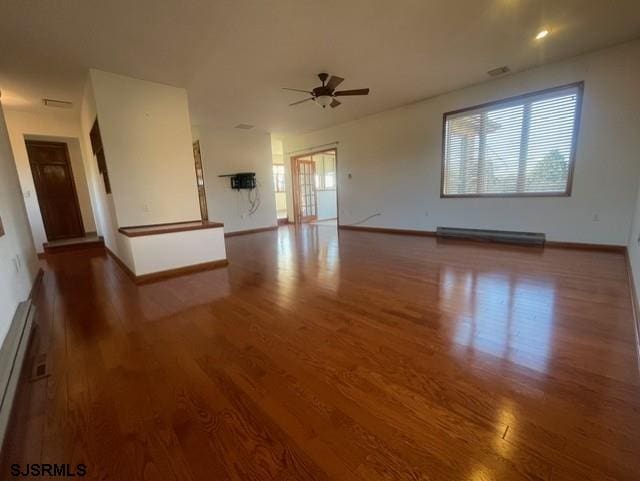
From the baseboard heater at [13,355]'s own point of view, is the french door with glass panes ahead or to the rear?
ahead

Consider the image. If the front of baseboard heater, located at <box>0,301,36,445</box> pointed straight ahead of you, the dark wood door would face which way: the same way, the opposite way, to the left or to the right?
to the right

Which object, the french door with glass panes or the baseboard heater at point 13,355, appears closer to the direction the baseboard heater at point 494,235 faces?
the baseboard heater

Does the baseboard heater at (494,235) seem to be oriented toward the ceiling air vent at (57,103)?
no

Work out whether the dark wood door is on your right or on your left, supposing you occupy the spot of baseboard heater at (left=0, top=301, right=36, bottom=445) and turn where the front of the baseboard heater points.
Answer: on your left

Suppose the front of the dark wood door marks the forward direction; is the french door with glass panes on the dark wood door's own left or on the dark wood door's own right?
on the dark wood door's own left

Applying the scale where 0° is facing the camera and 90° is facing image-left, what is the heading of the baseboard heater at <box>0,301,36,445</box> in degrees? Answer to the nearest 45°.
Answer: approximately 270°

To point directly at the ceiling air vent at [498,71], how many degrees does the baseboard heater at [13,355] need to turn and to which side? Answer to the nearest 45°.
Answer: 0° — it already faces it

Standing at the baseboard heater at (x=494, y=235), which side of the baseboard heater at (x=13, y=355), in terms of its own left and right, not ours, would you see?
front

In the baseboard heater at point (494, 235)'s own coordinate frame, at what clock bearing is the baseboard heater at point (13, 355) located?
the baseboard heater at point (13, 355) is roughly at 1 o'clock from the baseboard heater at point (494, 235).

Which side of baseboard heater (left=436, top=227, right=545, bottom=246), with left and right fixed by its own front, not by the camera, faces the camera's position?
front

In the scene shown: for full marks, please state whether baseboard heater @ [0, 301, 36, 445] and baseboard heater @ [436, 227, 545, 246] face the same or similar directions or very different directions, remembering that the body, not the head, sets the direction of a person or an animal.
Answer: very different directions

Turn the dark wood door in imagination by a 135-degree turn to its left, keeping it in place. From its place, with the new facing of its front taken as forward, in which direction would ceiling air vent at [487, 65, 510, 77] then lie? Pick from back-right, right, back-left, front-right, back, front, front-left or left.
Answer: right

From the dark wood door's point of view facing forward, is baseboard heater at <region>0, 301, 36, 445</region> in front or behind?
in front

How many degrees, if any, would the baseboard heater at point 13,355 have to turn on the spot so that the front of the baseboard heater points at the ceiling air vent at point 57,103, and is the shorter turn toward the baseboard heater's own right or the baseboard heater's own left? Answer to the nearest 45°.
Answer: approximately 90° to the baseboard heater's own left

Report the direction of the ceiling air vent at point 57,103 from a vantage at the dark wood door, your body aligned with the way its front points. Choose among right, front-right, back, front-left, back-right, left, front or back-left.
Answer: front

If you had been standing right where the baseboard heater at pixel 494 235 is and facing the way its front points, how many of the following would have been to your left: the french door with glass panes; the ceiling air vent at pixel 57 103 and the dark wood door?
0

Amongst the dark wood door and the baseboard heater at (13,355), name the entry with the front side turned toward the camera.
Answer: the dark wood door
